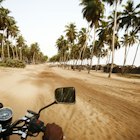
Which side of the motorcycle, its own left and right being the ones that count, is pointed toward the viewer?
back

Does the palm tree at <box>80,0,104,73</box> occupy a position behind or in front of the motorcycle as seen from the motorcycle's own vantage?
in front

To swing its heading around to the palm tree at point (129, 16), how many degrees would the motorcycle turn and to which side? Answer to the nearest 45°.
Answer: approximately 45° to its right
